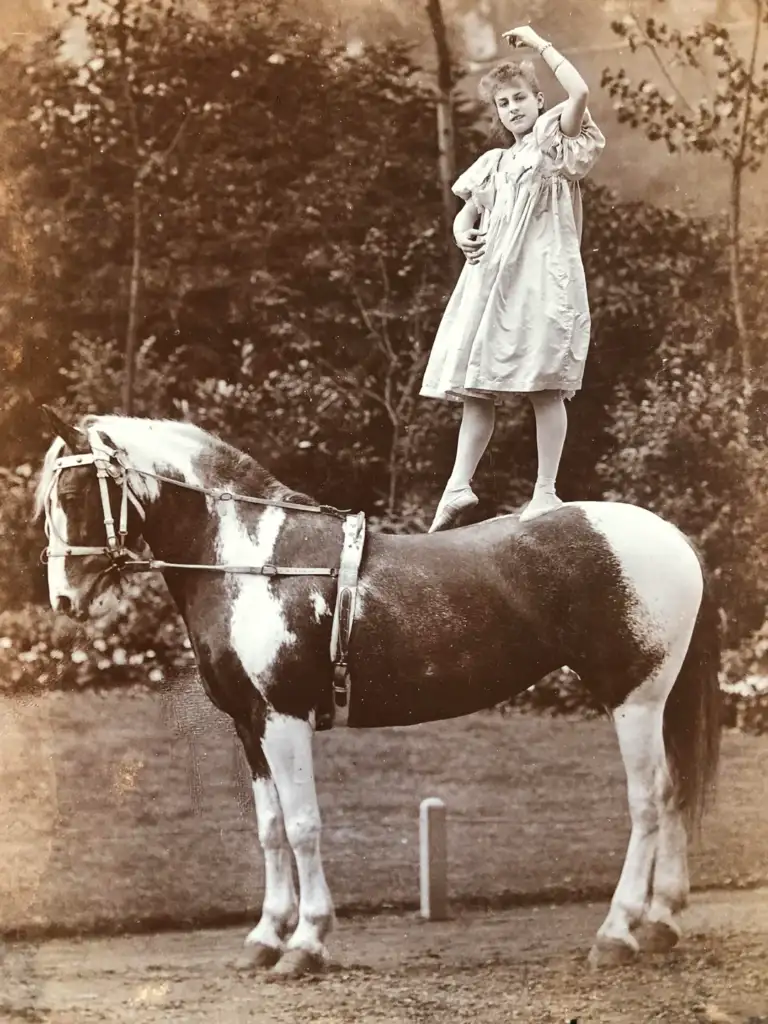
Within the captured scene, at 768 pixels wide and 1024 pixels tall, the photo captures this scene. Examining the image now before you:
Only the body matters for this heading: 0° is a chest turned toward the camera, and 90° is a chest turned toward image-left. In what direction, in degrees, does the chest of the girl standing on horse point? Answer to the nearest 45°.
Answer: approximately 45°

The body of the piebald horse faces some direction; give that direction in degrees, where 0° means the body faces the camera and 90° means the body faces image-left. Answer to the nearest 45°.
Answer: approximately 90°
